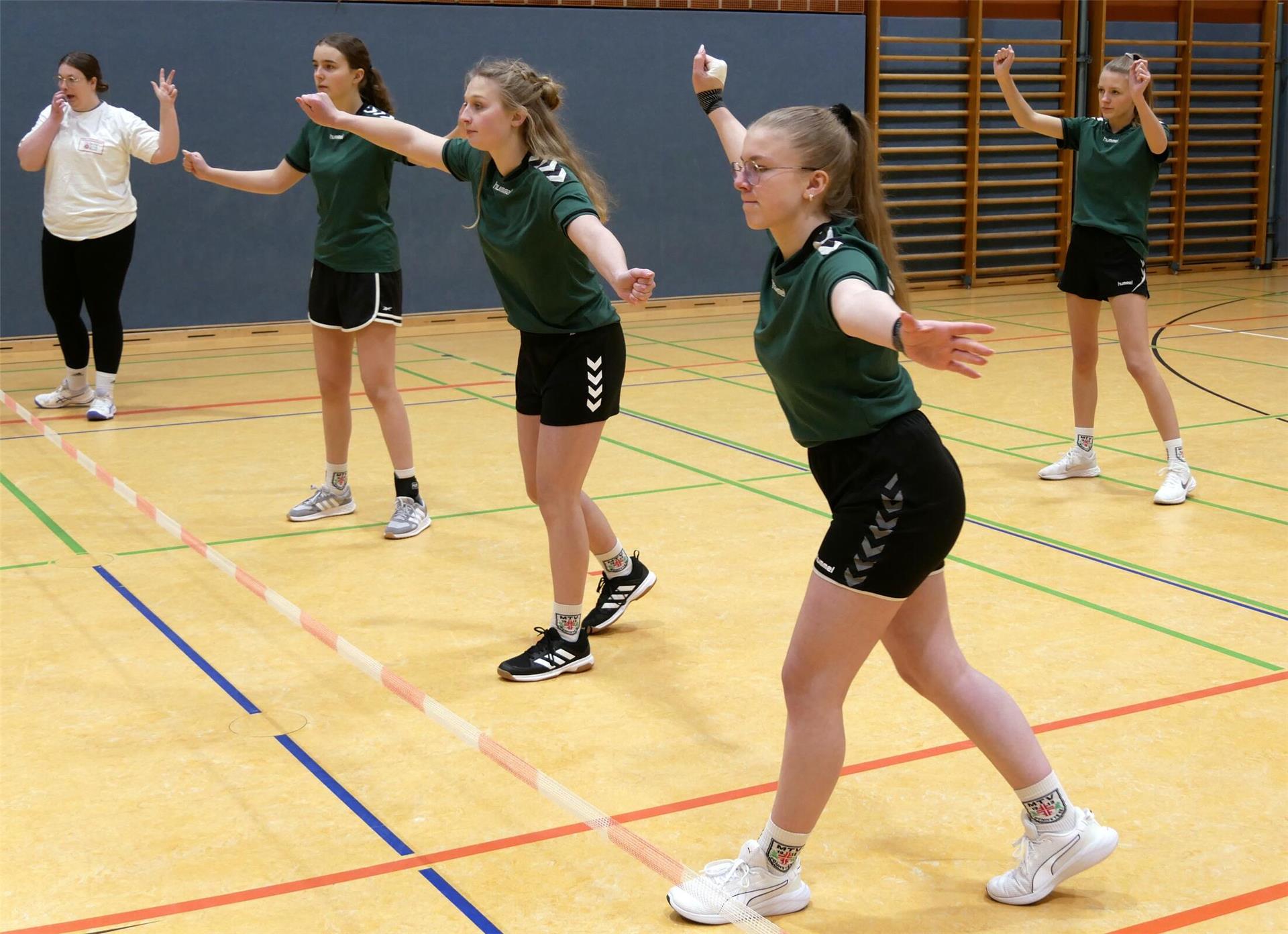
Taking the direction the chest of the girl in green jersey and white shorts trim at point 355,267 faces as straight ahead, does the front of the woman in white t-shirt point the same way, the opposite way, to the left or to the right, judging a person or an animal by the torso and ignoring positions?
the same way

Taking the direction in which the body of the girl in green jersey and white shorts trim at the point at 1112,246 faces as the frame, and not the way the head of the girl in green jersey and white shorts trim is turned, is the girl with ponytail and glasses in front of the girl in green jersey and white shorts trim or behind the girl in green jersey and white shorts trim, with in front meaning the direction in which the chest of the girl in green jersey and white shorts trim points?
in front

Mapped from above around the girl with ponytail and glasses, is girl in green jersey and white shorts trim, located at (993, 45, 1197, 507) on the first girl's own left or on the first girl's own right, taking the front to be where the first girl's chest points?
on the first girl's own right

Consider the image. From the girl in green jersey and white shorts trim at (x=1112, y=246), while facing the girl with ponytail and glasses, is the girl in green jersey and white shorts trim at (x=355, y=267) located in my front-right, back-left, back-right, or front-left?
front-right

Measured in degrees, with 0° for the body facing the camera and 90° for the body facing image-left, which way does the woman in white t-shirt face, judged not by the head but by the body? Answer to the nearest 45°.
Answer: approximately 45°

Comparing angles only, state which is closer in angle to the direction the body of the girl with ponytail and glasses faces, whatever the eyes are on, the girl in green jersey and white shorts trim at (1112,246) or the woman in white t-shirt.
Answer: the woman in white t-shirt

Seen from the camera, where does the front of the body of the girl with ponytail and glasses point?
to the viewer's left

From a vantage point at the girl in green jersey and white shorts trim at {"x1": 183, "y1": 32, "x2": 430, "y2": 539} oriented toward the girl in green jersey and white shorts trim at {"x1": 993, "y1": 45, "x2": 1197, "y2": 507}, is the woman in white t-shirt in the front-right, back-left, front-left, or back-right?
back-left

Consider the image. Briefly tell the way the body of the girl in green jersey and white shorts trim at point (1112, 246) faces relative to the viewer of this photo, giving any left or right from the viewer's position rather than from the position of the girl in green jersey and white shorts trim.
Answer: facing the viewer and to the left of the viewer

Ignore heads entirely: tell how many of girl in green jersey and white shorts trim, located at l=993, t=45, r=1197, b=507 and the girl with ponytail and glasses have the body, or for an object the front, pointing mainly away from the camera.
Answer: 0

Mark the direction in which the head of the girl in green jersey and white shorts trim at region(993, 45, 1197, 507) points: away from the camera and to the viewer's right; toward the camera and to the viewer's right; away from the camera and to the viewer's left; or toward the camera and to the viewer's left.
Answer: toward the camera and to the viewer's left

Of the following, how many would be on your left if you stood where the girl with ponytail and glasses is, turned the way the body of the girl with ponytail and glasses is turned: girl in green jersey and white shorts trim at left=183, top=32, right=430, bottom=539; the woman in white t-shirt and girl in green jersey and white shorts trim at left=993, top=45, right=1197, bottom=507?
0

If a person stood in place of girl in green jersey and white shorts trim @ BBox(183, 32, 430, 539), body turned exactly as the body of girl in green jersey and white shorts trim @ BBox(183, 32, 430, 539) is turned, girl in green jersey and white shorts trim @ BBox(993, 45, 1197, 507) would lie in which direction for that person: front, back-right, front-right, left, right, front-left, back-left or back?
back-left

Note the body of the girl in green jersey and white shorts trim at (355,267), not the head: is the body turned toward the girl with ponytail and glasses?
no

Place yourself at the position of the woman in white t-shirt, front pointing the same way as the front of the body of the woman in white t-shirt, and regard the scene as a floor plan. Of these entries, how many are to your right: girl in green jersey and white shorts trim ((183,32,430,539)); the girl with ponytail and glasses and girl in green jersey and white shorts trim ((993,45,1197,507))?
0

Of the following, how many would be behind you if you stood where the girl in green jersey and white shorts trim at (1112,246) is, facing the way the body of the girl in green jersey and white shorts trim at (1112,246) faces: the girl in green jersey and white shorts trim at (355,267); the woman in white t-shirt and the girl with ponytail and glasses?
0

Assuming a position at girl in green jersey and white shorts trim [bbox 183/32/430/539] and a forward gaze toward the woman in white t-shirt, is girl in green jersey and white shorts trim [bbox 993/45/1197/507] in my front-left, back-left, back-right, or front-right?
back-right

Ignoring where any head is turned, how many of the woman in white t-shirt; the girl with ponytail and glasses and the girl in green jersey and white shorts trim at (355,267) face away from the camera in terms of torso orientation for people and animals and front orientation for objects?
0

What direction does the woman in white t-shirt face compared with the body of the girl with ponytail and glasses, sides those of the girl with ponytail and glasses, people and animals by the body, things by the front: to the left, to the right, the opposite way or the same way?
to the left

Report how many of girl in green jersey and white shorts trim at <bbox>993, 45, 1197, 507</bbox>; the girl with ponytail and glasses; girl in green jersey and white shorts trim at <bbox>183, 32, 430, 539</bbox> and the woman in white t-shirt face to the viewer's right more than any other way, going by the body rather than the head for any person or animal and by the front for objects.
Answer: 0
